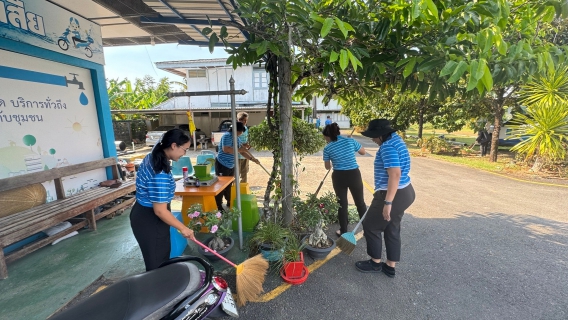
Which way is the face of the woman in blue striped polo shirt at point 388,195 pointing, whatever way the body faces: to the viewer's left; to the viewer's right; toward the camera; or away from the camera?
to the viewer's left

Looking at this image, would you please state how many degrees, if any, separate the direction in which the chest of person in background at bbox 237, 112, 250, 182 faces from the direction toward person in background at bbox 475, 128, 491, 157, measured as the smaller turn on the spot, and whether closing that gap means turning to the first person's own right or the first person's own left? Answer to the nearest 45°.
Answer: approximately 45° to the first person's own left

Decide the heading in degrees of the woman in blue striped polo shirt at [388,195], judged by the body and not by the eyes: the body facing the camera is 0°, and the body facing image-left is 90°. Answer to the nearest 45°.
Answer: approximately 90°

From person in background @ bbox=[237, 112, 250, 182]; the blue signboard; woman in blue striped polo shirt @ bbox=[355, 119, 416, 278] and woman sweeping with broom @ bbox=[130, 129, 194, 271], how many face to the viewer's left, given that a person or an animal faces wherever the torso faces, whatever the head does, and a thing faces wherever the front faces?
1

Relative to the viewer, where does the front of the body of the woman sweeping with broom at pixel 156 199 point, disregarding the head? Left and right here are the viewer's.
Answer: facing to the right of the viewer

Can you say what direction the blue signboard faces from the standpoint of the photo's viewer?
facing the viewer and to the right of the viewer

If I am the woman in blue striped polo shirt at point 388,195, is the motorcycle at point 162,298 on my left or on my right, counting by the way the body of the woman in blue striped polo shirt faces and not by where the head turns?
on my left

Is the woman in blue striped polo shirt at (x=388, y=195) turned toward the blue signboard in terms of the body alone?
yes
